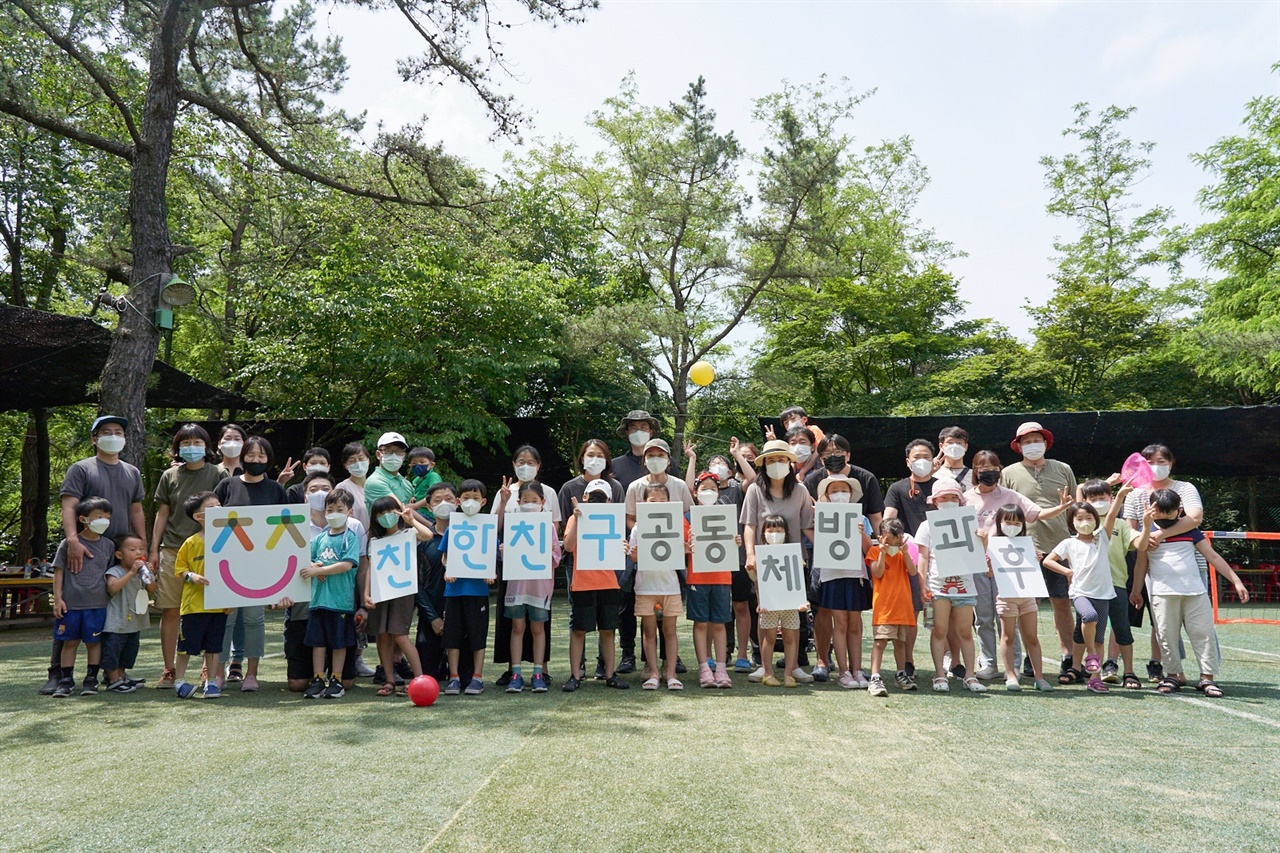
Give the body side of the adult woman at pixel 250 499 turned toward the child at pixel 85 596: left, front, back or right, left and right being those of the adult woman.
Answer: right

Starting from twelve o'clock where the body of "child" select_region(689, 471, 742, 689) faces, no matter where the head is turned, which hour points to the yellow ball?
The yellow ball is roughly at 6 o'clock from the child.

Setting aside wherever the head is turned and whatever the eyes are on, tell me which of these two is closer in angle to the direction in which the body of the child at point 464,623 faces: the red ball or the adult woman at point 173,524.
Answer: the red ball

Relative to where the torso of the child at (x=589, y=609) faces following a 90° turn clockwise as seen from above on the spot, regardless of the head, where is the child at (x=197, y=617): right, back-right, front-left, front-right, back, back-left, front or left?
front

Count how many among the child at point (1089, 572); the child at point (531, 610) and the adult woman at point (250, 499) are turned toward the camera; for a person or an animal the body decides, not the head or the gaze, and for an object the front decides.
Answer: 3

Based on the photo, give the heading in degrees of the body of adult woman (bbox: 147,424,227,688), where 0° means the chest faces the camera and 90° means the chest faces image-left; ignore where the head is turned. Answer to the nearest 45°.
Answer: approximately 0°

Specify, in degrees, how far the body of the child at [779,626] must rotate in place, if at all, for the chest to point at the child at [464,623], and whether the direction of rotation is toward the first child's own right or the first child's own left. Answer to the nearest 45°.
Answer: approximately 90° to the first child's own right

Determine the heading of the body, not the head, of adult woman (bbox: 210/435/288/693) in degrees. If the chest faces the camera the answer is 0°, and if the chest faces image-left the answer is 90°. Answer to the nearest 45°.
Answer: approximately 0°

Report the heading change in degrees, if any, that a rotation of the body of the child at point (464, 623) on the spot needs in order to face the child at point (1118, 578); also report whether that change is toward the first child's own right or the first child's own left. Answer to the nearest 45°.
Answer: approximately 90° to the first child's own left

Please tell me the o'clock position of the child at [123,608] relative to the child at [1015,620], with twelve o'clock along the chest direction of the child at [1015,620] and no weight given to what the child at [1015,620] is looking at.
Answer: the child at [123,608] is roughly at 2 o'clock from the child at [1015,620].

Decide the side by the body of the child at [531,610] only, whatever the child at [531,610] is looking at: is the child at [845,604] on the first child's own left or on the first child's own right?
on the first child's own left

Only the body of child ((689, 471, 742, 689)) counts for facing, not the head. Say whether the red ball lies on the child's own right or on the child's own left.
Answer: on the child's own right
